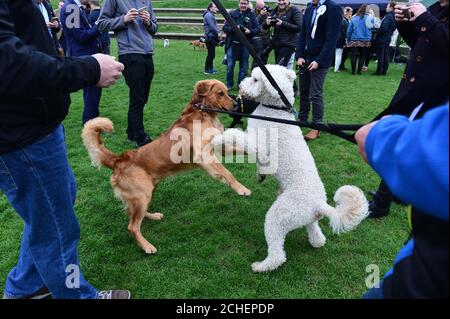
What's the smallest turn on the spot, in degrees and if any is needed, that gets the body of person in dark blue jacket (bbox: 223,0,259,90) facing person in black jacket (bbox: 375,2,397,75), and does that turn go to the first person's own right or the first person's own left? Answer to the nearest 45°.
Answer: approximately 135° to the first person's own left

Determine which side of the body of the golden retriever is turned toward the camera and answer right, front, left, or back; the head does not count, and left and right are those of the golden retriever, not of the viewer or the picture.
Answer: right

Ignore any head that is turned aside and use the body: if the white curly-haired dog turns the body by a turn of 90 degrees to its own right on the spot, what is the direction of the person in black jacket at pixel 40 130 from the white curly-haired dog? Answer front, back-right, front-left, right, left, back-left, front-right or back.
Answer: back-left

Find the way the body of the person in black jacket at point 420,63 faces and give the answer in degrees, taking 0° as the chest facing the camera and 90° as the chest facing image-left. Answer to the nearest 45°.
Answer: approximately 45°

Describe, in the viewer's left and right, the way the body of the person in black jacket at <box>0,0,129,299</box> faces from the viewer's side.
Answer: facing to the right of the viewer

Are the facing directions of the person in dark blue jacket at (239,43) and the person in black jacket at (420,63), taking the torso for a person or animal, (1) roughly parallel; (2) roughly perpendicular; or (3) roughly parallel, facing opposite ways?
roughly perpendicular

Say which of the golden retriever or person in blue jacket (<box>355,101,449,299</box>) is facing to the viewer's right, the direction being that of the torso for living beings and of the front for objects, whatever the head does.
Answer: the golden retriever

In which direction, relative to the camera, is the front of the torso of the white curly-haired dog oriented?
to the viewer's left

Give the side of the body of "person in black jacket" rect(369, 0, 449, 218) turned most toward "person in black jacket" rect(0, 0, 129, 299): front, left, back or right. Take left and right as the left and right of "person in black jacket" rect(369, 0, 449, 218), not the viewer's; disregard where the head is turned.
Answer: front

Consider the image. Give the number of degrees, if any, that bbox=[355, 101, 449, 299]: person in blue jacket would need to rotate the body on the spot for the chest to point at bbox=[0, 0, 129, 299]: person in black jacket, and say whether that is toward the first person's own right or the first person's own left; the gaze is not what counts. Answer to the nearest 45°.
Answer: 0° — they already face them

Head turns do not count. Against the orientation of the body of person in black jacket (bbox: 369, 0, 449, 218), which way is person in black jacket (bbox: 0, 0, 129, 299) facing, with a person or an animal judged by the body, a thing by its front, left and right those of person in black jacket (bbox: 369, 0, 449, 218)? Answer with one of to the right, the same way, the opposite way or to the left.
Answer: the opposite way

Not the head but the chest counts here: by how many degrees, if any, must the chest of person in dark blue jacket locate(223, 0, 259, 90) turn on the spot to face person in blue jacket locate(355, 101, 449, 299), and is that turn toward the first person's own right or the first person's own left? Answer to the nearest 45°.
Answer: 0° — they already face them

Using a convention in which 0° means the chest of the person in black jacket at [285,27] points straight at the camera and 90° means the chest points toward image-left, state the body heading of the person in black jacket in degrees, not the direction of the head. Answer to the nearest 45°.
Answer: approximately 45°
